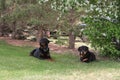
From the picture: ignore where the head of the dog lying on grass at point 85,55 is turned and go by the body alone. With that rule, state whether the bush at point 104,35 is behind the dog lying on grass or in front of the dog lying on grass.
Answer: behind

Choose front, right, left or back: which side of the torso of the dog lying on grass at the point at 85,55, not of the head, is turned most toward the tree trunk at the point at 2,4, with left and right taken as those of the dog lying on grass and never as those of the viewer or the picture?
right

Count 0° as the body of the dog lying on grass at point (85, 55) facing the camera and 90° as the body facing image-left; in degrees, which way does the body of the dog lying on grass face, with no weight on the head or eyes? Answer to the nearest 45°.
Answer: approximately 45°

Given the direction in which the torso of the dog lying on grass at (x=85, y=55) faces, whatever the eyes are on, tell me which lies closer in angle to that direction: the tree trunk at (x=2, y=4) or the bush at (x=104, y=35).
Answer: the tree trunk
